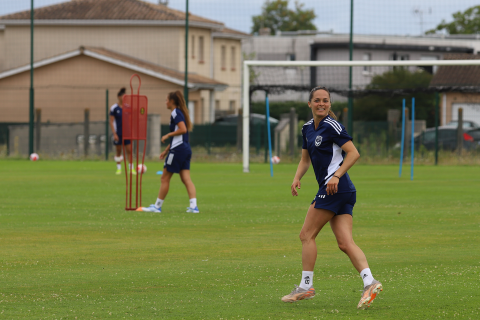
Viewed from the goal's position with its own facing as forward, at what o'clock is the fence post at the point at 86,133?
The fence post is roughly at 3 o'clock from the goal.

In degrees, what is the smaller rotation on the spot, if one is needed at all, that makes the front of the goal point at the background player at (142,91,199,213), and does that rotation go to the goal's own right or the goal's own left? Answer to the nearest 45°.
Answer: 0° — it already faces them

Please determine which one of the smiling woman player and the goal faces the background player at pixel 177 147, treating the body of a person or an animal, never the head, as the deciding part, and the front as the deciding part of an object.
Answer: the goal

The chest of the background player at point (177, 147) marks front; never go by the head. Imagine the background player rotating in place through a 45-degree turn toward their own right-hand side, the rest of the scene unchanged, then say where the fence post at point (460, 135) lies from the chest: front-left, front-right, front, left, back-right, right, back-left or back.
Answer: right

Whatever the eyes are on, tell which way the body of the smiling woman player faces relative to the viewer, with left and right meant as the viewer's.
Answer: facing the viewer and to the left of the viewer

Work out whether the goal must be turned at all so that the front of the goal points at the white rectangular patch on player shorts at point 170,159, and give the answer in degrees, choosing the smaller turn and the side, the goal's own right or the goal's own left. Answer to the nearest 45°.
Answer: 0° — it already faces it

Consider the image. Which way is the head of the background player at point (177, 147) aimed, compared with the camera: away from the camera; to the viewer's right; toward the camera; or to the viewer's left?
to the viewer's left

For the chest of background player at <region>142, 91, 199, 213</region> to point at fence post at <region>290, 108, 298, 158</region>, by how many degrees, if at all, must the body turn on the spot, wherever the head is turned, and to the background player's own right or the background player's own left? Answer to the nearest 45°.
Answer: approximately 90° to the background player's own right

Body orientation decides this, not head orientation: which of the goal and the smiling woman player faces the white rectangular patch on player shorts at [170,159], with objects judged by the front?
the goal

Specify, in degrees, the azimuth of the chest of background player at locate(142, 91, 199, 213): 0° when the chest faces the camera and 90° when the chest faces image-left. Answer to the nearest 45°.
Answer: approximately 90°

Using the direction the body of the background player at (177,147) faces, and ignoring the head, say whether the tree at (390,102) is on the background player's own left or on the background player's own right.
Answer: on the background player's own right

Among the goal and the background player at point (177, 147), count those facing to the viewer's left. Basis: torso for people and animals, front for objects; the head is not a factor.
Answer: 1

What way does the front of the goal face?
toward the camera
